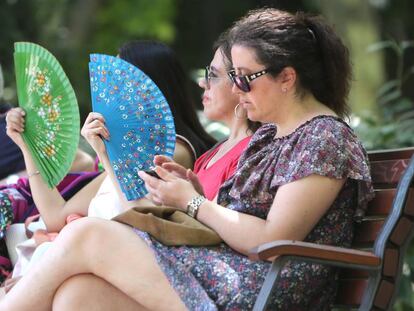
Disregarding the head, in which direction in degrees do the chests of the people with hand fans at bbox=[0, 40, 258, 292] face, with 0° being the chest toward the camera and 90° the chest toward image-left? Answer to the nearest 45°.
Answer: approximately 90°

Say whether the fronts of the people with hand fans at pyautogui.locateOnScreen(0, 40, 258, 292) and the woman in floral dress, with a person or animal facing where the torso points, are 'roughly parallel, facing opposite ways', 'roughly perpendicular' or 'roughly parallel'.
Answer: roughly parallel

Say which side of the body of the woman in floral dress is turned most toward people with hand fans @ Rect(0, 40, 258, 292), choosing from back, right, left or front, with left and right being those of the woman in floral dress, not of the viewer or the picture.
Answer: right

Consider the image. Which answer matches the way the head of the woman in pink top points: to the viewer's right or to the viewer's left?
to the viewer's left

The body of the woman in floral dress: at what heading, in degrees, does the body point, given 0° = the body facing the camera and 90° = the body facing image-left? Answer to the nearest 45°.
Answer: approximately 90°

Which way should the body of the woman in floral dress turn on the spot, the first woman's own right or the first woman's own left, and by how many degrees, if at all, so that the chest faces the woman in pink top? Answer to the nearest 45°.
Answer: approximately 90° to the first woman's own right
